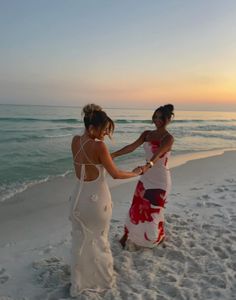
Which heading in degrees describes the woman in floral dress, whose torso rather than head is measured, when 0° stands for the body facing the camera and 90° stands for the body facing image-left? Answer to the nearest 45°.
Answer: approximately 45°

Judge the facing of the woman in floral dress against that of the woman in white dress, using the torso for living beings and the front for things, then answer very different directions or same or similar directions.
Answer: very different directions

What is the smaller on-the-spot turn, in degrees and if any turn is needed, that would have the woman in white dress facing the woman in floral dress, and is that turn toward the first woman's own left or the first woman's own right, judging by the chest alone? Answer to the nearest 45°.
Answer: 0° — they already face them

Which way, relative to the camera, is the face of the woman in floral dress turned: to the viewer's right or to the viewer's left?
to the viewer's left

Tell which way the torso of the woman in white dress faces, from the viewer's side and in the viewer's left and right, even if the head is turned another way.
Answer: facing away from the viewer and to the right of the viewer

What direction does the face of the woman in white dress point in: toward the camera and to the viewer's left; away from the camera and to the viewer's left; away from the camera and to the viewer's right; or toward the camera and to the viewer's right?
away from the camera and to the viewer's right
